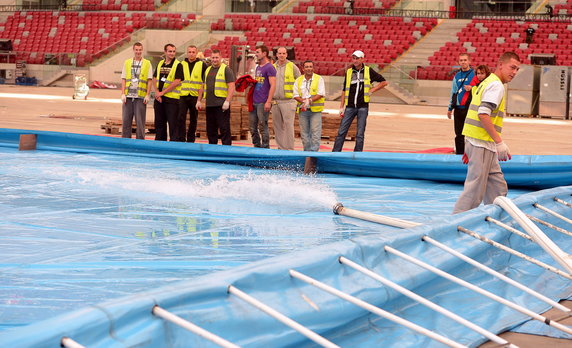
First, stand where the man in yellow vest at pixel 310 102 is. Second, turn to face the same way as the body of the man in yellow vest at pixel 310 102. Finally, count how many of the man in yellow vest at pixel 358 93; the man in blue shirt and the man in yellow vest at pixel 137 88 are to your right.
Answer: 1

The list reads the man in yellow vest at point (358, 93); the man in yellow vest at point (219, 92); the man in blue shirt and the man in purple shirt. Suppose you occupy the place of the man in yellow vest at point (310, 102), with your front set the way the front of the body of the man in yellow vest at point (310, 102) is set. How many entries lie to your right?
2

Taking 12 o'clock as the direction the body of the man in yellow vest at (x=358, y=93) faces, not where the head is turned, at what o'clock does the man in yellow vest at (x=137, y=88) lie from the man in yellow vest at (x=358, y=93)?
the man in yellow vest at (x=137, y=88) is roughly at 3 o'clock from the man in yellow vest at (x=358, y=93).

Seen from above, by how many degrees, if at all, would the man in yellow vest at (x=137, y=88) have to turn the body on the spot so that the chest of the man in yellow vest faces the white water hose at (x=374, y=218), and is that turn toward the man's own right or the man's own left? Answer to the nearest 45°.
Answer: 0° — they already face it

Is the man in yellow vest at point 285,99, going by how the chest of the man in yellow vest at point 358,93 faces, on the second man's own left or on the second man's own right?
on the second man's own right

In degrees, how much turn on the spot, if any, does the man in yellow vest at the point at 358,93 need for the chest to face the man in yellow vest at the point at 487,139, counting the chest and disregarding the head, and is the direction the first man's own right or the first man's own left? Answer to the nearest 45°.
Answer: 0° — they already face them

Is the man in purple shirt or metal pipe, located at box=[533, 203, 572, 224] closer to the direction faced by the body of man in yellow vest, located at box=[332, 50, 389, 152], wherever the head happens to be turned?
the metal pipe

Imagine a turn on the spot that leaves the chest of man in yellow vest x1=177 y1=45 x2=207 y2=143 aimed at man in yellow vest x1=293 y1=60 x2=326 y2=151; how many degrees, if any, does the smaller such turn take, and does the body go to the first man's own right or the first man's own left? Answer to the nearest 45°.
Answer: approximately 90° to the first man's own left

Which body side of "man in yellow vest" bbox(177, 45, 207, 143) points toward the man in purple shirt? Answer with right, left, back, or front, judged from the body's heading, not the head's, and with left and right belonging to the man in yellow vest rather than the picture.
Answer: left

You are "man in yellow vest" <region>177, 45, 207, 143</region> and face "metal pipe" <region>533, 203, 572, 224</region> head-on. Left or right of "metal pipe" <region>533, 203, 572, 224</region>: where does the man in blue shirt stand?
left

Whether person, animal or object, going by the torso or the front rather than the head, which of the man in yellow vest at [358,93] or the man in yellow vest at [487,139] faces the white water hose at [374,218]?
the man in yellow vest at [358,93]

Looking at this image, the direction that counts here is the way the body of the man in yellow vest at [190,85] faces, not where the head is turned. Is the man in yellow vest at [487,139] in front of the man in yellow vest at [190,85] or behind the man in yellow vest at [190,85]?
in front
